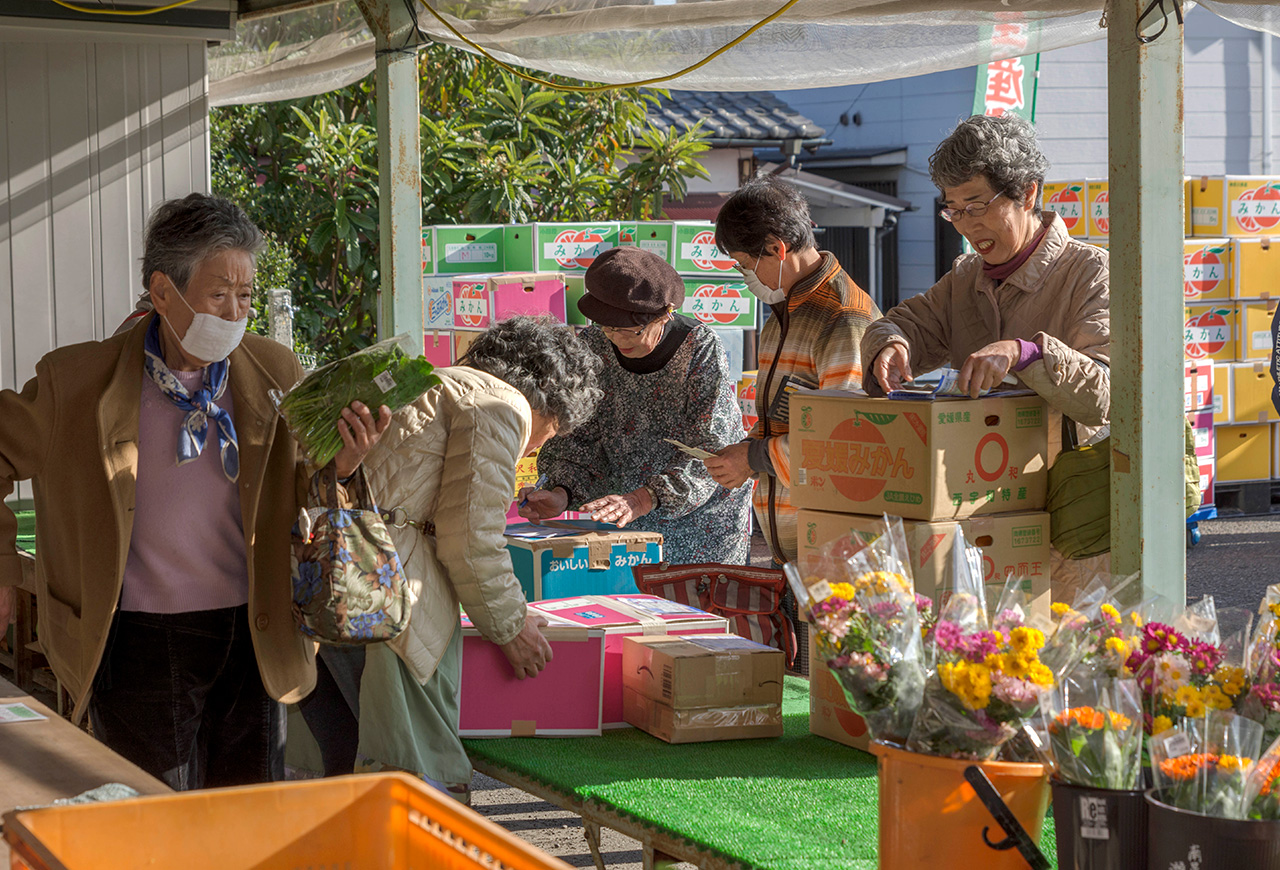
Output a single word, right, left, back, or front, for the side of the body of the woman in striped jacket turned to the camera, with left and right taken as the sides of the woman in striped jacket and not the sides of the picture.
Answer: left

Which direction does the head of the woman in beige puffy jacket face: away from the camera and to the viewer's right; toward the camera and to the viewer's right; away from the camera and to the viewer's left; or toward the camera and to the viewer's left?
away from the camera and to the viewer's right

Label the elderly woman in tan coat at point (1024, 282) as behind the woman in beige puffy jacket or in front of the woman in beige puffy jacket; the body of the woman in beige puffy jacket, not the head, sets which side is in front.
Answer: in front

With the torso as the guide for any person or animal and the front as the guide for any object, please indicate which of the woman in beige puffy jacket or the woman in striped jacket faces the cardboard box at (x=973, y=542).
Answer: the woman in beige puffy jacket

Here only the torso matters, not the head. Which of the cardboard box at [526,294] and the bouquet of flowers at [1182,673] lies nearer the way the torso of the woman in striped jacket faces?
the cardboard box

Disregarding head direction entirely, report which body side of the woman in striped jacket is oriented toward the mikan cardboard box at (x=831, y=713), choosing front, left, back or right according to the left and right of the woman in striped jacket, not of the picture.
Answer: left

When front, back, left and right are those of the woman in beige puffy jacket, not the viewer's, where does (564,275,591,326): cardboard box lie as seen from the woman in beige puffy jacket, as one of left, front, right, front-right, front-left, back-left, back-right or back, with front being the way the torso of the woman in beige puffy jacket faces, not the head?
left

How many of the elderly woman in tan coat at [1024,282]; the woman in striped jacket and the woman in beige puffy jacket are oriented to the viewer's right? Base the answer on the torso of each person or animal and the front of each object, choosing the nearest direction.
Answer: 1

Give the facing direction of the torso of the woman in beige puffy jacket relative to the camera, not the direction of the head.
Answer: to the viewer's right

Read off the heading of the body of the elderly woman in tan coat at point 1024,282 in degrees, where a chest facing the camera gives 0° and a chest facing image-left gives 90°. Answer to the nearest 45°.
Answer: approximately 45°

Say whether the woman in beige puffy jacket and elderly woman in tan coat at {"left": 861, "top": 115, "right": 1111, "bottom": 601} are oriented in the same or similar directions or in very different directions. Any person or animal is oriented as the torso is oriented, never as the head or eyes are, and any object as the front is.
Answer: very different directions

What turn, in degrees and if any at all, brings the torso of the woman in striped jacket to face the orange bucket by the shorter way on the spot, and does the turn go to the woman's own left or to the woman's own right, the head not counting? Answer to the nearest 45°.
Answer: approximately 90° to the woman's own left

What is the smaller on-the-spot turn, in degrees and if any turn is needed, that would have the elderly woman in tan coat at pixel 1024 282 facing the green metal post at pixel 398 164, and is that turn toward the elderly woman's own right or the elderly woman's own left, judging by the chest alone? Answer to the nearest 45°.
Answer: approximately 90° to the elderly woman's own right

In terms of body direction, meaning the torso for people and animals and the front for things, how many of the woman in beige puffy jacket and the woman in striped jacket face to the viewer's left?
1
